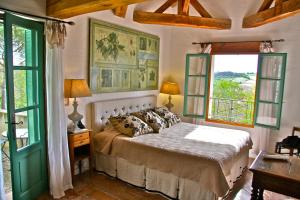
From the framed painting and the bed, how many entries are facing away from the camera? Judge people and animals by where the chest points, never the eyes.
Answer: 0

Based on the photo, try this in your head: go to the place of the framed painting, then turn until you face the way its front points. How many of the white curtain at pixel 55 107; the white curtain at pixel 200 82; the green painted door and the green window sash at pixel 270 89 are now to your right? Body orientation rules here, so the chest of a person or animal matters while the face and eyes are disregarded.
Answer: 2

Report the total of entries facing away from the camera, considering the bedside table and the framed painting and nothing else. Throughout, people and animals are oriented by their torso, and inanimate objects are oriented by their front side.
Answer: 0

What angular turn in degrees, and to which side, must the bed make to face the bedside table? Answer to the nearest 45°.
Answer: approximately 135° to its right

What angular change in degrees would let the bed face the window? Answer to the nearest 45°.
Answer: approximately 90° to its left

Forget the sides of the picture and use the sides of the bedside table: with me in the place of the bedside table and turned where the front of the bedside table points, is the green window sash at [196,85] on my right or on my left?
on my left

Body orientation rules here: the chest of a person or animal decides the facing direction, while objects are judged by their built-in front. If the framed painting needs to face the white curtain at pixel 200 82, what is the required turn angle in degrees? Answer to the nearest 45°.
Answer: approximately 45° to its left

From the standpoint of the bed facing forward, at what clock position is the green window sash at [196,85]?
The green window sash is roughly at 8 o'clock from the bed.

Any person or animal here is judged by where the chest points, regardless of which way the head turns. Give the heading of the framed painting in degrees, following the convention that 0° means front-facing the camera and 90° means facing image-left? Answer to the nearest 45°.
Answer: approximately 315°

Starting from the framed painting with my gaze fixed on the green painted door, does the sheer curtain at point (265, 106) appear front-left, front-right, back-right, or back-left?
back-left

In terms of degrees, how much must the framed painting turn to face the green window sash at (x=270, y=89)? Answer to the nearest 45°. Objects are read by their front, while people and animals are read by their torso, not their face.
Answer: approximately 45° to its left
